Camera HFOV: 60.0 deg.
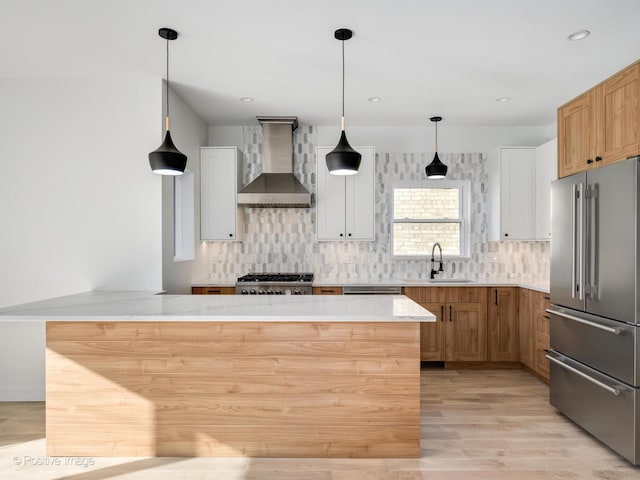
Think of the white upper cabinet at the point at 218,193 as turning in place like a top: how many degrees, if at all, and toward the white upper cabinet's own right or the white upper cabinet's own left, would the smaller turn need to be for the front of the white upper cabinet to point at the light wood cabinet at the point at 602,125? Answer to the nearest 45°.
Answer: approximately 45° to the white upper cabinet's own left

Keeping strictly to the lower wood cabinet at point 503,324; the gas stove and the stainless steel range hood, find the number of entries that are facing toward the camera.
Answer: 3

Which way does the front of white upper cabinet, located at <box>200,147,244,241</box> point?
toward the camera

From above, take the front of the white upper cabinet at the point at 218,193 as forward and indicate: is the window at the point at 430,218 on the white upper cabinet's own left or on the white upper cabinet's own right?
on the white upper cabinet's own left

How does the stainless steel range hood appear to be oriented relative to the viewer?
toward the camera

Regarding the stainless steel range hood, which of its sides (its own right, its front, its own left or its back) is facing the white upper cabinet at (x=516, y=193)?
left

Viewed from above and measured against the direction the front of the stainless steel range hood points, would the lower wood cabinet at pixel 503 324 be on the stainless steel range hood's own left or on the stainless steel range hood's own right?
on the stainless steel range hood's own left

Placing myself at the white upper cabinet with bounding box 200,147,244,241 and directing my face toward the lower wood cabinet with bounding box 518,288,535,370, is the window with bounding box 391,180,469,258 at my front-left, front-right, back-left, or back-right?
front-left

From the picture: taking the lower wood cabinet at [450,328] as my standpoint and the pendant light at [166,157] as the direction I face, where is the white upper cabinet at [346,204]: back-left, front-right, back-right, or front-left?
front-right

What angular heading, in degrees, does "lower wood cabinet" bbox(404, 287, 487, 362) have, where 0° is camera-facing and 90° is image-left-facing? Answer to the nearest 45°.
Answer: approximately 0°
